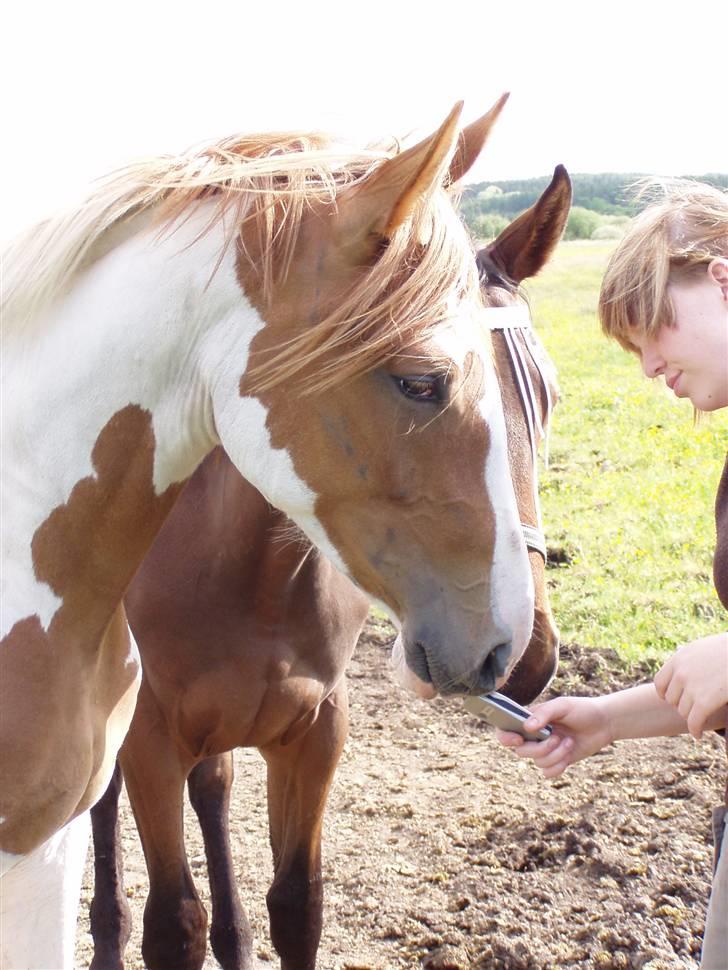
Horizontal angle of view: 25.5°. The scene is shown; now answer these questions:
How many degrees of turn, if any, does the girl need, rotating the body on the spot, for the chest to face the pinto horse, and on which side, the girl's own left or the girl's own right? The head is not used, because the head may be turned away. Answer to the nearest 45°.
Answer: approximately 45° to the girl's own left

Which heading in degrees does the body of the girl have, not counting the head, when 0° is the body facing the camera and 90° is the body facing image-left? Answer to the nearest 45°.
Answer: approximately 90°

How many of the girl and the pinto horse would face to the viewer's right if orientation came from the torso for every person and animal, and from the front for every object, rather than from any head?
1

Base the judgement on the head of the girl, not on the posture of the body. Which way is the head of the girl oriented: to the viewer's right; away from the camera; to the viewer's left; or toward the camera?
to the viewer's left

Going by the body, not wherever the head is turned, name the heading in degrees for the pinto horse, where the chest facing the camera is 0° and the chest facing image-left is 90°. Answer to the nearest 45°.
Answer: approximately 270°

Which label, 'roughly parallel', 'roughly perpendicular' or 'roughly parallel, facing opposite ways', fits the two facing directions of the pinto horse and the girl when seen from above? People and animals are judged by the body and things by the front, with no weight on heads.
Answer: roughly parallel, facing opposite ways
